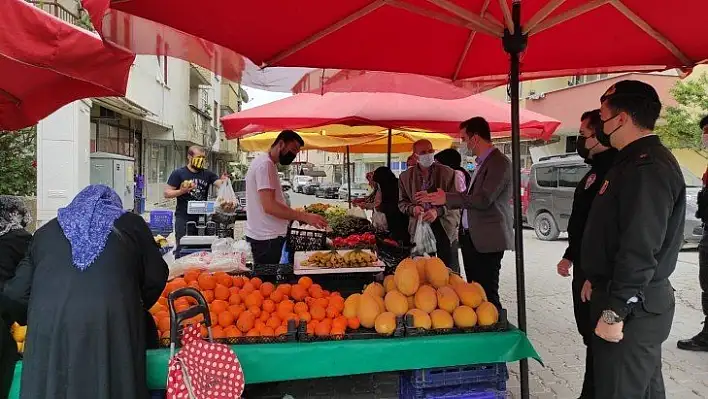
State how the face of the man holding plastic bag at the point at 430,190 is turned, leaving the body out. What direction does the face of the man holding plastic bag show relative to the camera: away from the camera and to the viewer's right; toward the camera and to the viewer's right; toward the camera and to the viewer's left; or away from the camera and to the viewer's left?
toward the camera and to the viewer's right

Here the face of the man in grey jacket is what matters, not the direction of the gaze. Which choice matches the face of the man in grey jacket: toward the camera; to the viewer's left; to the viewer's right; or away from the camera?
to the viewer's left

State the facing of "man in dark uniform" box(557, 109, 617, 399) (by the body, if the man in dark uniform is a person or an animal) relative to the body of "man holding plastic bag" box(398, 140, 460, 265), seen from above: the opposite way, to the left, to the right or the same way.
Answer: to the right

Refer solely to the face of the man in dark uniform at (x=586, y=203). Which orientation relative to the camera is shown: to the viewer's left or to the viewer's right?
to the viewer's left

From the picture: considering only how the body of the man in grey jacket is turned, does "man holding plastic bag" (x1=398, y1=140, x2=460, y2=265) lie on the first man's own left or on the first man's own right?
on the first man's own right

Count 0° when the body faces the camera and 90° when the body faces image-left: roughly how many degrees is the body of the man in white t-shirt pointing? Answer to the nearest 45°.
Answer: approximately 270°

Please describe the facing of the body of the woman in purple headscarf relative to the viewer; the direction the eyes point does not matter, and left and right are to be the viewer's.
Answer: facing away from the viewer

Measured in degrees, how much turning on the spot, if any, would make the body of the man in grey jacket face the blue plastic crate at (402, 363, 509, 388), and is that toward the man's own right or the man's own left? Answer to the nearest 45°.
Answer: approximately 90° to the man's own left

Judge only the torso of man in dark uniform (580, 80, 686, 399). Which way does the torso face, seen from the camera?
to the viewer's left

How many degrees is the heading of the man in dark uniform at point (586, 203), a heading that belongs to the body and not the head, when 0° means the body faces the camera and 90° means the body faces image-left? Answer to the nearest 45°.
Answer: approximately 90°
